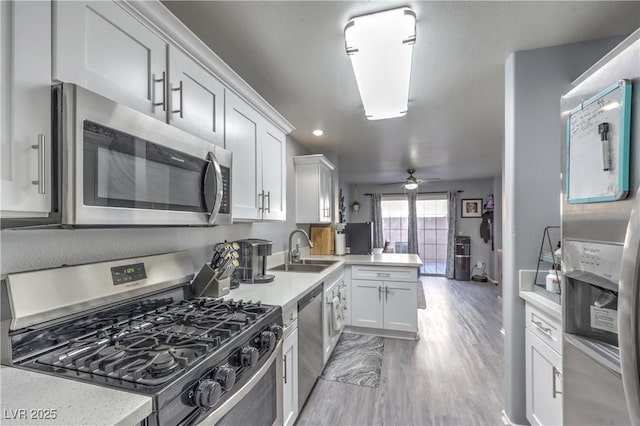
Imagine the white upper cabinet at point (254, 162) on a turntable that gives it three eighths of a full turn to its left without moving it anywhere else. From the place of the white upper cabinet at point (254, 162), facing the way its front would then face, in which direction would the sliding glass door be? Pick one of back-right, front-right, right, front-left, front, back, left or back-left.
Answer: front-right

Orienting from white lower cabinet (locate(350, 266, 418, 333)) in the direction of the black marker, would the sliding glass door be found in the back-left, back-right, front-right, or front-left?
back-left

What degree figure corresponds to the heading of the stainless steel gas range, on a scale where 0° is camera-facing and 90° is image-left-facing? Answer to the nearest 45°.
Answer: approximately 315°

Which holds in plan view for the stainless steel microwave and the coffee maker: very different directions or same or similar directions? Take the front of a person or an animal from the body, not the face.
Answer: same or similar directions

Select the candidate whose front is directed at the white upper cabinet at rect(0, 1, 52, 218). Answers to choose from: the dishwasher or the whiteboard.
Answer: the whiteboard

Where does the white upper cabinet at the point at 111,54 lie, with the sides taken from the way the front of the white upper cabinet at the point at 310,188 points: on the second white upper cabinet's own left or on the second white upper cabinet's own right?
on the second white upper cabinet's own right

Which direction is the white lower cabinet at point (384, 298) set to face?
toward the camera

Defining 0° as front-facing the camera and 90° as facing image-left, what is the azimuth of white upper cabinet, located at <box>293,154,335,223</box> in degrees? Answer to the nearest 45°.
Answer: approximately 315°

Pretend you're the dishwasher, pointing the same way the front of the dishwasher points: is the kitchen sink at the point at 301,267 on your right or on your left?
on your left

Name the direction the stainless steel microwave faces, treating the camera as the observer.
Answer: facing the viewer and to the right of the viewer

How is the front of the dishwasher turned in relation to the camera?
facing to the right of the viewer

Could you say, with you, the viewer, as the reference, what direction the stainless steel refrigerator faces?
facing the viewer and to the left of the viewer

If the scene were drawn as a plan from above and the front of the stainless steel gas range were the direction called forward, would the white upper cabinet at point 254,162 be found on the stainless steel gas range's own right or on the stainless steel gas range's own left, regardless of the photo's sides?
on the stainless steel gas range's own left

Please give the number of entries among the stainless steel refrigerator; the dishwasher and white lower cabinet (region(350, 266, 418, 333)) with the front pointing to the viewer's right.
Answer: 1

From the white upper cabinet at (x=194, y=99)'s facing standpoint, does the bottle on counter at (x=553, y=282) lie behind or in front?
in front
